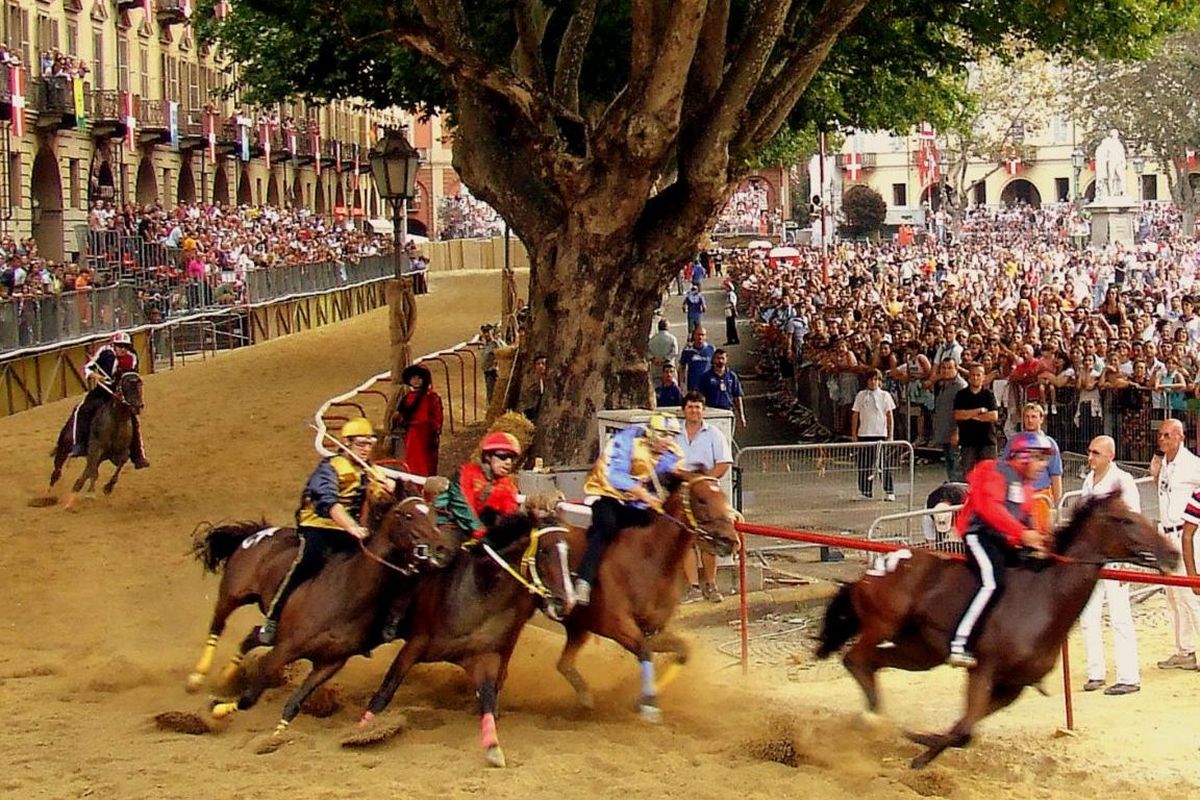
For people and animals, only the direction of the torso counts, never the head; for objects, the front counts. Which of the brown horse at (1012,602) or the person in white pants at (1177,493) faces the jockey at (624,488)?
the person in white pants

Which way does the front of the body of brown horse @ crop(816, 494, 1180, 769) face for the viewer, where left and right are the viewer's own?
facing to the right of the viewer

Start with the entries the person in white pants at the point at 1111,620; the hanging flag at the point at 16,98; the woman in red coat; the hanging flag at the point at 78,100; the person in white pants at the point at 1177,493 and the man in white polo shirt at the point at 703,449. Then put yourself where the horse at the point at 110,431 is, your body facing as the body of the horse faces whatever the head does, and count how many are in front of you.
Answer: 4

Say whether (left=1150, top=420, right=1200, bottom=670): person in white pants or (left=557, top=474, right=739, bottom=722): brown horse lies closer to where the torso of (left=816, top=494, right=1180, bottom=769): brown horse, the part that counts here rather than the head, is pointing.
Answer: the person in white pants

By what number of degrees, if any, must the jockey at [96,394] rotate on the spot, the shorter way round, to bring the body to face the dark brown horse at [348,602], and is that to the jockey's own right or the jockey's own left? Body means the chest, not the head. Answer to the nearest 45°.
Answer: approximately 45° to the jockey's own right

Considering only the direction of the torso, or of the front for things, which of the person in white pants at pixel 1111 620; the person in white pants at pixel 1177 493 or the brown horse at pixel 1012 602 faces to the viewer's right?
the brown horse

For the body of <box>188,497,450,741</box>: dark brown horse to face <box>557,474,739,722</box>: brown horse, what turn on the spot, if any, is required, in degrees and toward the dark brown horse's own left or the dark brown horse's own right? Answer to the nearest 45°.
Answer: approximately 45° to the dark brown horse's own left

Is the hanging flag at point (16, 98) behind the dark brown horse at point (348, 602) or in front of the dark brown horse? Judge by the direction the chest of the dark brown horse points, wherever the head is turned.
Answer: behind

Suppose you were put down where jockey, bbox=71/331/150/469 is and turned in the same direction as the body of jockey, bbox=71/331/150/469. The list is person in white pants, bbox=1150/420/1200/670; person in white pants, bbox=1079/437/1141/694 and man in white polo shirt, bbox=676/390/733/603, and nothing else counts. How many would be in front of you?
3
